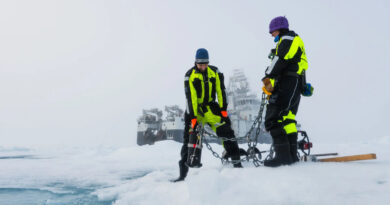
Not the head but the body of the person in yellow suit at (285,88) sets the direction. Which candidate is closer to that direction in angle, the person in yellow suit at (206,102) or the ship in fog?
the person in yellow suit

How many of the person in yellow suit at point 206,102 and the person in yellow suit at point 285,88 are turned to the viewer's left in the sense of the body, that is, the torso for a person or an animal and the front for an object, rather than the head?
1

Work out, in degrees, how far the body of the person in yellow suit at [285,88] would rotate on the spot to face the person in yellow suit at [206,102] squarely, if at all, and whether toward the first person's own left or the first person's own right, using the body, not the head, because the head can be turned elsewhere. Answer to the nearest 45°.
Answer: approximately 45° to the first person's own right

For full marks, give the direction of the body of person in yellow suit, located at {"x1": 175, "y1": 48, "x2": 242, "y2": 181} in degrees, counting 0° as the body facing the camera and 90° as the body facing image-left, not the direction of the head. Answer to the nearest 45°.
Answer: approximately 0°

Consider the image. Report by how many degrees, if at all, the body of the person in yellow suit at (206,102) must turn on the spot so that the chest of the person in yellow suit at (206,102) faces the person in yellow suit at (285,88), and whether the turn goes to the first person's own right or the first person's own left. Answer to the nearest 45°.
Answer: approximately 45° to the first person's own left

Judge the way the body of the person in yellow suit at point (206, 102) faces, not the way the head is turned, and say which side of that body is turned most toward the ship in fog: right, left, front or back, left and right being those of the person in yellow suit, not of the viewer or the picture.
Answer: back

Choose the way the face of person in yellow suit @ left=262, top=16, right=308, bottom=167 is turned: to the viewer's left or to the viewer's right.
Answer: to the viewer's left

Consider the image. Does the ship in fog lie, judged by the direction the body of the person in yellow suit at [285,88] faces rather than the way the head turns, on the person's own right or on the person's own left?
on the person's own right

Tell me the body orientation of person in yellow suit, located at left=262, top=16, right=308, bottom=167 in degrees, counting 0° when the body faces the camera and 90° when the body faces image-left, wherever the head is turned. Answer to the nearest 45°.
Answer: approximately 90°

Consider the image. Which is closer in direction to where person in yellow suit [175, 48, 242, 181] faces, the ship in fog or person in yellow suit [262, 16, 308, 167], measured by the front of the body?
the person in yellow suit

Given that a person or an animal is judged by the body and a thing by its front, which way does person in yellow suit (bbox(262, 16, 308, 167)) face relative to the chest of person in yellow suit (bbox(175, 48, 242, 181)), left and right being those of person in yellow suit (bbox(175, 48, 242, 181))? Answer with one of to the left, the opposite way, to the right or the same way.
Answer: to the right
